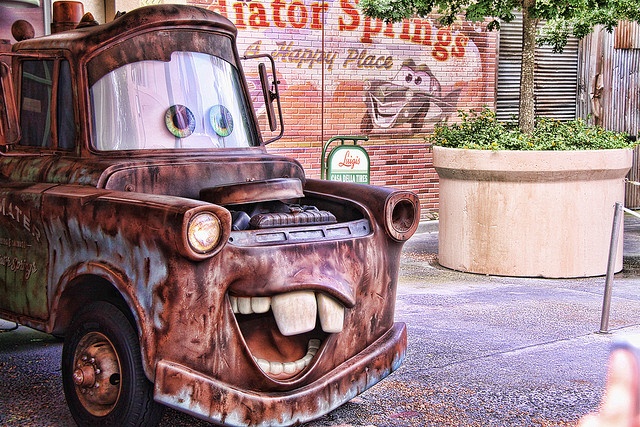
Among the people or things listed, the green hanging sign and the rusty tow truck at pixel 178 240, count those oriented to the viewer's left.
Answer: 0

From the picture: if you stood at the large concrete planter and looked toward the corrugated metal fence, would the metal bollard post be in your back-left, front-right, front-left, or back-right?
back-right

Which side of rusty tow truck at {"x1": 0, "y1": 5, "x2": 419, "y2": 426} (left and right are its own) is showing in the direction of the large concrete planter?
left

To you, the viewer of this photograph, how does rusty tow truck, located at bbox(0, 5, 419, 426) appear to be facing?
facing the viewer and to the right of the viewer

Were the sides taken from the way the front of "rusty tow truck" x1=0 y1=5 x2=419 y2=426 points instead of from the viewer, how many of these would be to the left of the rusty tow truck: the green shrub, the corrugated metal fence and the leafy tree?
3

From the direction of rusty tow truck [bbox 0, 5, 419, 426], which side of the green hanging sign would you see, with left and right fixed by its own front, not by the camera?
front

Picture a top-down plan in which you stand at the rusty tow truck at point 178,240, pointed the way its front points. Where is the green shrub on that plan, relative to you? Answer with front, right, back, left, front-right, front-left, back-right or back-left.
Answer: left

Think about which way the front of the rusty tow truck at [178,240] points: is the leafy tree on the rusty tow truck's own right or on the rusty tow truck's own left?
on the rusty tow truck's own left

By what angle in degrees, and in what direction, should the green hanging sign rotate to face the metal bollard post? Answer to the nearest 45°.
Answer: approximately 45° to its left

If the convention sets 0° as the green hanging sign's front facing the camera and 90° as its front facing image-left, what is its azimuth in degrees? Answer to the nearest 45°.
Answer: approximately 0°

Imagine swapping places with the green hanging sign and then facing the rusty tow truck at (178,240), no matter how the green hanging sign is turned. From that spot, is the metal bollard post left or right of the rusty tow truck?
left
